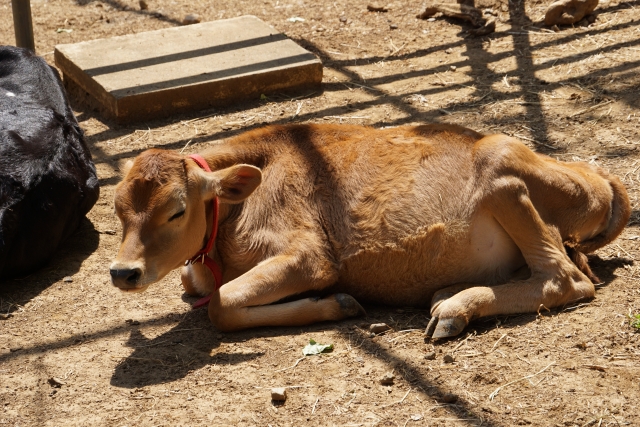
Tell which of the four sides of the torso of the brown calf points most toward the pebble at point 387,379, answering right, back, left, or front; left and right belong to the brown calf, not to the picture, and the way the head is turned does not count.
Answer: left

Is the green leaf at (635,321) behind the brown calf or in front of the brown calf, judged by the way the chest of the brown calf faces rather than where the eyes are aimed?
behind

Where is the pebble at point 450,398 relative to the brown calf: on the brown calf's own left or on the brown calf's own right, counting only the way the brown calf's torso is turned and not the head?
on the brown calf's own left

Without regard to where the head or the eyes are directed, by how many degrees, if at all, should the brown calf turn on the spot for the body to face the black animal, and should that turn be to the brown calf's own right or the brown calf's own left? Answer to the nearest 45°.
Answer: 0° — it already faces it

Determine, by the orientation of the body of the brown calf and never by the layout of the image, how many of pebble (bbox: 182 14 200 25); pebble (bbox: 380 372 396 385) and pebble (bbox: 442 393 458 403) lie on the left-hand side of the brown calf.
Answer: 2

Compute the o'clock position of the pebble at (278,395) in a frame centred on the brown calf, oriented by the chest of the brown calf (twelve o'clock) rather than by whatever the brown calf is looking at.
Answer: The pebble is roughly at 10 o'clock from the brown calf.

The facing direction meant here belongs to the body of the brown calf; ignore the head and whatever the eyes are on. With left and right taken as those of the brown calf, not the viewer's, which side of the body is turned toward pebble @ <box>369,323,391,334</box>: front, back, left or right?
left

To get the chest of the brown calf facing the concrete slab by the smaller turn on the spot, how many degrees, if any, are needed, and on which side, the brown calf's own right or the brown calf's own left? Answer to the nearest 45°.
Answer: approximately 45° to the brown calf's own right

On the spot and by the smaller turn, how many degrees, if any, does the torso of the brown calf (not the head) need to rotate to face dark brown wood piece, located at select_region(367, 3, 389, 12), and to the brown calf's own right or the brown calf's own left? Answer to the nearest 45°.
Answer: approximately 90° to the brown calf's own right

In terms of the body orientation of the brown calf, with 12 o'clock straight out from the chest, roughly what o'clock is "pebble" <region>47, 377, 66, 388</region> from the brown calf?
The pebble is roughly at 11 o'clock from the brown calf.

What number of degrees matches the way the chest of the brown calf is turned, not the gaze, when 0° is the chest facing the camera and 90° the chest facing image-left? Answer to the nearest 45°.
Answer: approximately 90°
